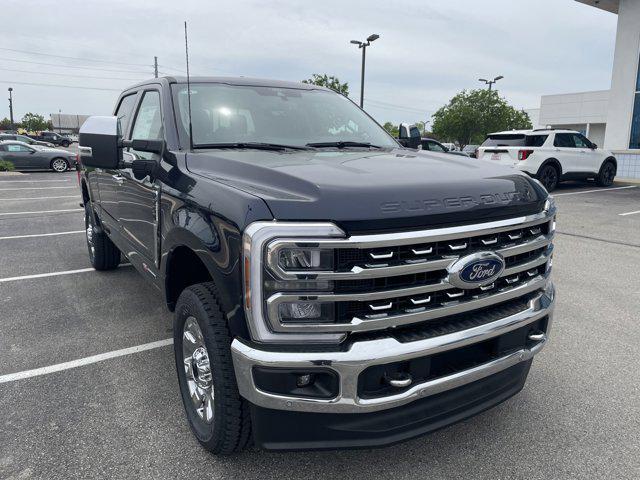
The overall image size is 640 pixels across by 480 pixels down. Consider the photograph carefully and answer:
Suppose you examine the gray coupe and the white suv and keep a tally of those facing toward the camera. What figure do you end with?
0

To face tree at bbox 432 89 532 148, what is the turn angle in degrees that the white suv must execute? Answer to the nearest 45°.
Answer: approximately 45° to its left

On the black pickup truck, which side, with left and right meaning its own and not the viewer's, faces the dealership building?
left

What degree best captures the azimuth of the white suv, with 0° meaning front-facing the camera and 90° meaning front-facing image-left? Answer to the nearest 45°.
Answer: approximately 225°

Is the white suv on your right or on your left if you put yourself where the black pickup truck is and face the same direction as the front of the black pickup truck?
on your left

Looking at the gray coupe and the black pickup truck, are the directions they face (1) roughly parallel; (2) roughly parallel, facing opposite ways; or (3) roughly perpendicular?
roughly perpendicular

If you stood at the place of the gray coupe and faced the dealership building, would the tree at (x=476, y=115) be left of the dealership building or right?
left

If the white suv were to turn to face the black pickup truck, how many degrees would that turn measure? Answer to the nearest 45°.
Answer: approximately 135° to its right

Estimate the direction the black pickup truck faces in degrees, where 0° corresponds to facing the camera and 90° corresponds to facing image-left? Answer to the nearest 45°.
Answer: approximately 315°

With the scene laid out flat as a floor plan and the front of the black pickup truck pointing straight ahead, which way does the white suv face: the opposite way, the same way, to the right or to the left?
to the left

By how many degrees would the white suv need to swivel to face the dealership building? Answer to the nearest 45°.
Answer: approximately 45° to its left

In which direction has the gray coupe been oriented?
to the viewer's right
